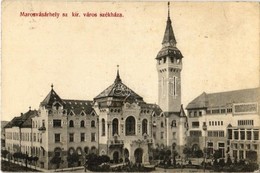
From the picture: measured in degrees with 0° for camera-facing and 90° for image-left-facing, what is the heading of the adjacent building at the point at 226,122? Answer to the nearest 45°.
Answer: approximately 45°

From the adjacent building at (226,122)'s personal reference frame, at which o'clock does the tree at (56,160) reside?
The tree is roughly at 1 o'clock from the adjacent building.
